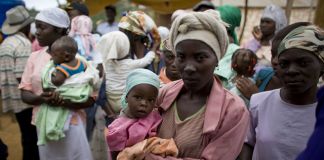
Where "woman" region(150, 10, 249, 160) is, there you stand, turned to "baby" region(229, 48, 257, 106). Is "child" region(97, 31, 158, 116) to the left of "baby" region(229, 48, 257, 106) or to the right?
left

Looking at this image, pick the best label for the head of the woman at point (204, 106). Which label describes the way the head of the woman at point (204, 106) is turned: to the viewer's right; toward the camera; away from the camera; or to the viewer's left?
toward the camera

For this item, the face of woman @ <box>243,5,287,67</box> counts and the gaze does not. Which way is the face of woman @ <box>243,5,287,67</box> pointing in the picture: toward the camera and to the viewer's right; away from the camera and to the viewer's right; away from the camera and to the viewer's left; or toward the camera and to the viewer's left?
toward the camera and to the viewer's left
